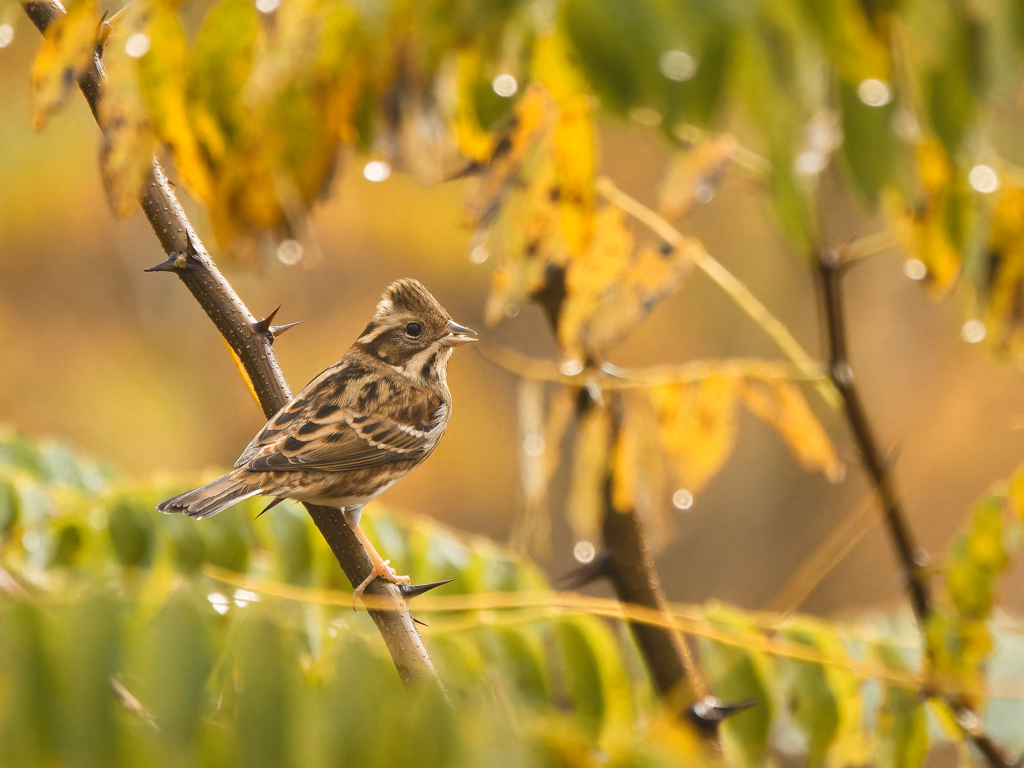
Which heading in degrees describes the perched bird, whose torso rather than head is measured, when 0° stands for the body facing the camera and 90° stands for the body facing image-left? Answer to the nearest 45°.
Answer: approximately 270°
